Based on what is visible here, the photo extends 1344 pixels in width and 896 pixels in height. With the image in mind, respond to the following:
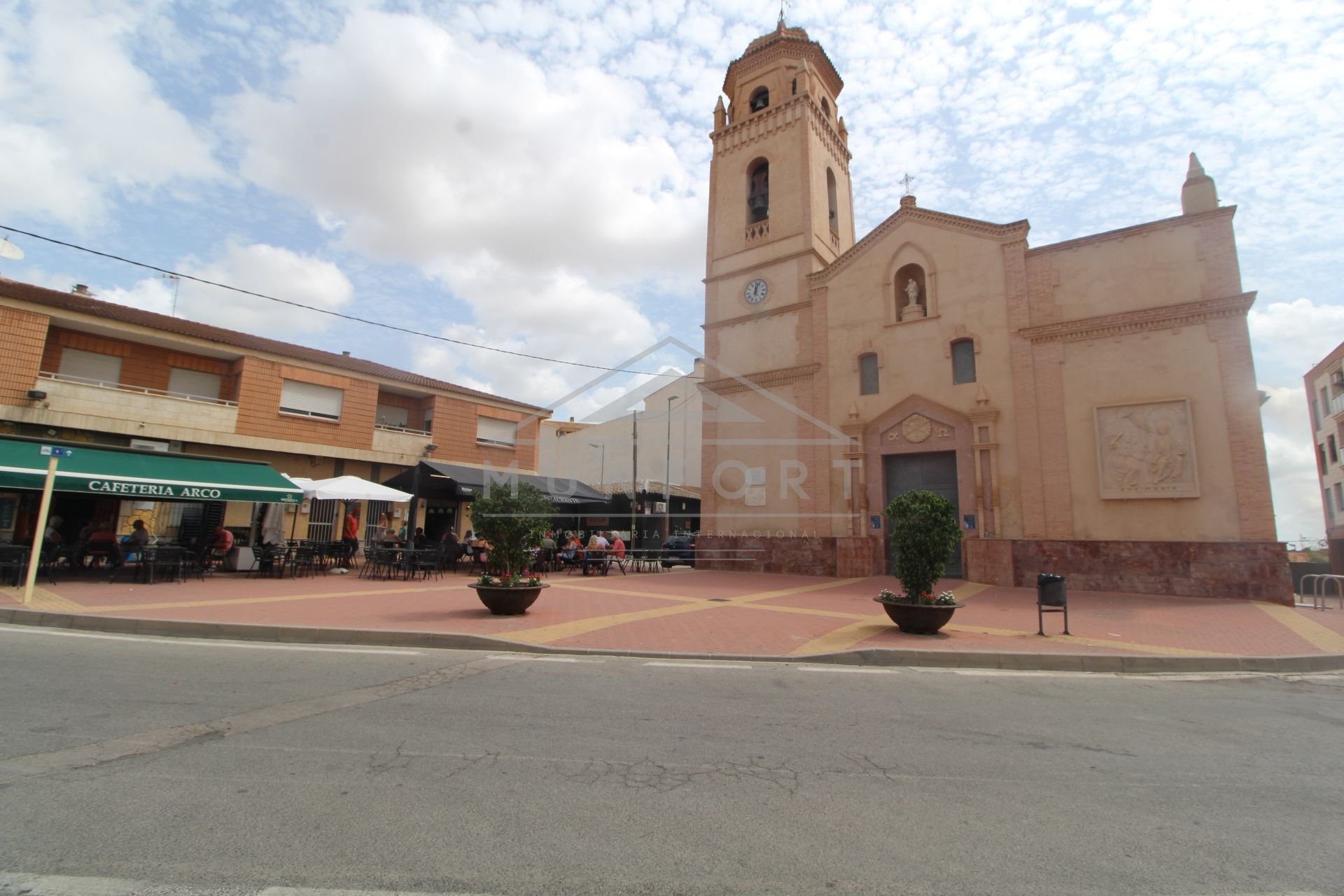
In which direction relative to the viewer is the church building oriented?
toward the camera

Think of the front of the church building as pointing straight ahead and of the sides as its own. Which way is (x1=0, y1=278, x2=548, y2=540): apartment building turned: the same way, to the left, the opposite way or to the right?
to the left

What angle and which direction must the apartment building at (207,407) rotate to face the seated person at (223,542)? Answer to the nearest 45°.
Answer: approximately 45° to its right

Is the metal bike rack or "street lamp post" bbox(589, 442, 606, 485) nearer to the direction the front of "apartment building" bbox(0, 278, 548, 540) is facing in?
the metal bike rack

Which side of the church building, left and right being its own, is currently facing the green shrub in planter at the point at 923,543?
front

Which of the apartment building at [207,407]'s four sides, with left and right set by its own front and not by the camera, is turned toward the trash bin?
front

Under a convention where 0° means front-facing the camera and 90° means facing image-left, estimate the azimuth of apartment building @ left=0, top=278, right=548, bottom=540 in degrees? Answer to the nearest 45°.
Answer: approximately 315°

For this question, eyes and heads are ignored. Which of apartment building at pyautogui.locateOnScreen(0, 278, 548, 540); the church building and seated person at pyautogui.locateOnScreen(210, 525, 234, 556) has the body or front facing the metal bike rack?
the apartment building

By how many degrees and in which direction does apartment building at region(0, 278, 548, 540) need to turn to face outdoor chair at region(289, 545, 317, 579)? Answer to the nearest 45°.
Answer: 0° — it already faces it

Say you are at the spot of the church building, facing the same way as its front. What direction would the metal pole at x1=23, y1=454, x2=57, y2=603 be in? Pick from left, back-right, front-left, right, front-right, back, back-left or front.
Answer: front-right

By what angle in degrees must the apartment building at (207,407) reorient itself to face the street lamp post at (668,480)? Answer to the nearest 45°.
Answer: approximately 45° to its left
